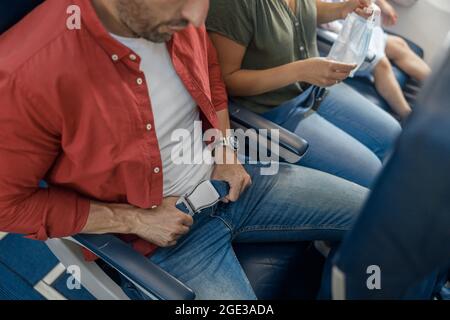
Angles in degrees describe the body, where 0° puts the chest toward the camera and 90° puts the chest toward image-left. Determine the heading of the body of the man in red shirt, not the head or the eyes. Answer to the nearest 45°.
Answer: approximately 315°

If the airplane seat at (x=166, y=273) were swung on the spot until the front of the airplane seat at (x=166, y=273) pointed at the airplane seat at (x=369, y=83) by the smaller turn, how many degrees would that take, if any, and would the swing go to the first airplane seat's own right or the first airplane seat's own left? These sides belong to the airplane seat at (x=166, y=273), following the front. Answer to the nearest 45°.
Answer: approximately 90° to the first airplane seat's own left

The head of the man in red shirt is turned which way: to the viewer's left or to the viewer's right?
to the viewer's right
